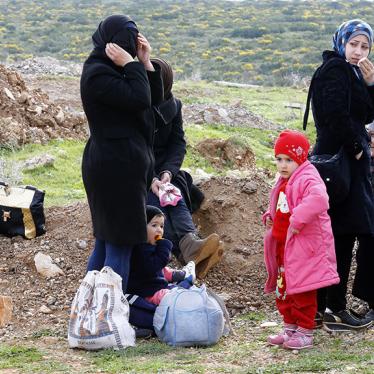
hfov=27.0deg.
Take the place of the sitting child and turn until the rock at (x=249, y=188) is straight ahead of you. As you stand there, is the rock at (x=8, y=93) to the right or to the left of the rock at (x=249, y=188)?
left

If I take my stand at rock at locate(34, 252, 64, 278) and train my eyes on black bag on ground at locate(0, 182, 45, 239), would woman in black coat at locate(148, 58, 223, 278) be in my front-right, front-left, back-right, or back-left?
back-right

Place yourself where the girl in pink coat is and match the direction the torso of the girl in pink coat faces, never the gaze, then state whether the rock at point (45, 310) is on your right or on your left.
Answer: on your right

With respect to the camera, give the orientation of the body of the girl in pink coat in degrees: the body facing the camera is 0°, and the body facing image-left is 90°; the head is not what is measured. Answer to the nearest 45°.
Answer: approximately 45°

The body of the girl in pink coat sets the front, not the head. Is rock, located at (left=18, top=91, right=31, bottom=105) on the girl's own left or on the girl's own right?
on the girl's own right

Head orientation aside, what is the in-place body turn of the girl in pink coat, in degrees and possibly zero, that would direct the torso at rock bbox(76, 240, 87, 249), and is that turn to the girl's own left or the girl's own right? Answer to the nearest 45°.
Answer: approximately 90° to the girl's own right
